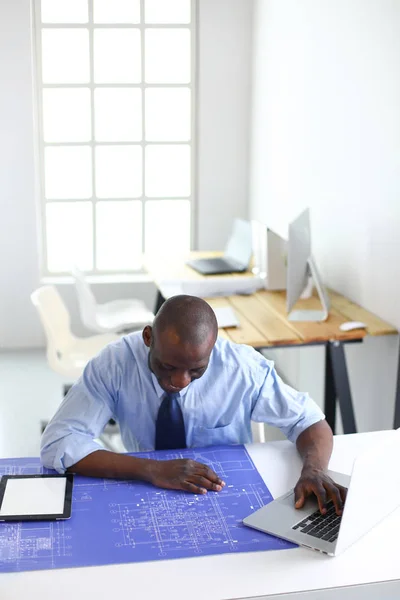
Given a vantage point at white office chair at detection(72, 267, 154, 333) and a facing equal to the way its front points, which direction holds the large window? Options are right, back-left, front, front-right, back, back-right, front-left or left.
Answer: left

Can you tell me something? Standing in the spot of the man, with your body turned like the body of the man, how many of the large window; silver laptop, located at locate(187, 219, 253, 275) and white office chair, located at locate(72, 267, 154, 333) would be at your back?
3

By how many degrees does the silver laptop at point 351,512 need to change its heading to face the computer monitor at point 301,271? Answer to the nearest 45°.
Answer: approximately 45° to its right

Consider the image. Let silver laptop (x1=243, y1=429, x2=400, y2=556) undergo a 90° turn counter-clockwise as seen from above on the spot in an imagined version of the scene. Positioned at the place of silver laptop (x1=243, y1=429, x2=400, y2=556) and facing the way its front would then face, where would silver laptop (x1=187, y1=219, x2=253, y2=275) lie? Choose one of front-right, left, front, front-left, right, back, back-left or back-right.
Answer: back-right

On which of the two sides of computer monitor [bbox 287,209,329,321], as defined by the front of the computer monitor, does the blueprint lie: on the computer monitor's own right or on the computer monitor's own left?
on the computer monitor's own left

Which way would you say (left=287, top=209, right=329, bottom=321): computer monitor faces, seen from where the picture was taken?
facing away from the viewer and to the left of the viewer

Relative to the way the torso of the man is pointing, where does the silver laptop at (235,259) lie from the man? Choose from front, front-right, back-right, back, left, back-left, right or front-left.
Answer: back

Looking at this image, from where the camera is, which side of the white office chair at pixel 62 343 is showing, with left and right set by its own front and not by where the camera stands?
right

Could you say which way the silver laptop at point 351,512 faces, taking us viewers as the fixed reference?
facing away from the viewer and to the left of the viewer

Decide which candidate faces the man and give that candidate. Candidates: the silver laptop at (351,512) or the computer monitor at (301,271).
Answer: the silver laptop

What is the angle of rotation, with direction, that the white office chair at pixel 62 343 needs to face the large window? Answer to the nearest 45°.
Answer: approximately 90° to its left

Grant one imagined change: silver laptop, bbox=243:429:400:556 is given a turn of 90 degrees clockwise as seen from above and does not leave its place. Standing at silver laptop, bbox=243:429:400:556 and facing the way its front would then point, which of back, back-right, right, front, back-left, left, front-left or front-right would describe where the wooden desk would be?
front-left

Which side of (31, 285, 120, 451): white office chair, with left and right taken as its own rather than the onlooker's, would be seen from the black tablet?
right

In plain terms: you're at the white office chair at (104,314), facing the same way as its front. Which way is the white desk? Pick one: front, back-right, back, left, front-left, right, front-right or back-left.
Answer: right

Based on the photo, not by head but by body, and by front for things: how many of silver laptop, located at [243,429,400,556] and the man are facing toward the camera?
1

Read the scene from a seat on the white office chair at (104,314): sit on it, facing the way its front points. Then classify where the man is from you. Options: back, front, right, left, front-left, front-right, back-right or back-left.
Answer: right

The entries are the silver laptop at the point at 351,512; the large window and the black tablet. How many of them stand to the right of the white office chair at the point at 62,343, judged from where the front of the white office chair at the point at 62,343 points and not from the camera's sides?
2

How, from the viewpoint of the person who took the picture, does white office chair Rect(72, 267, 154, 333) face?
facing to the right of the viewer
